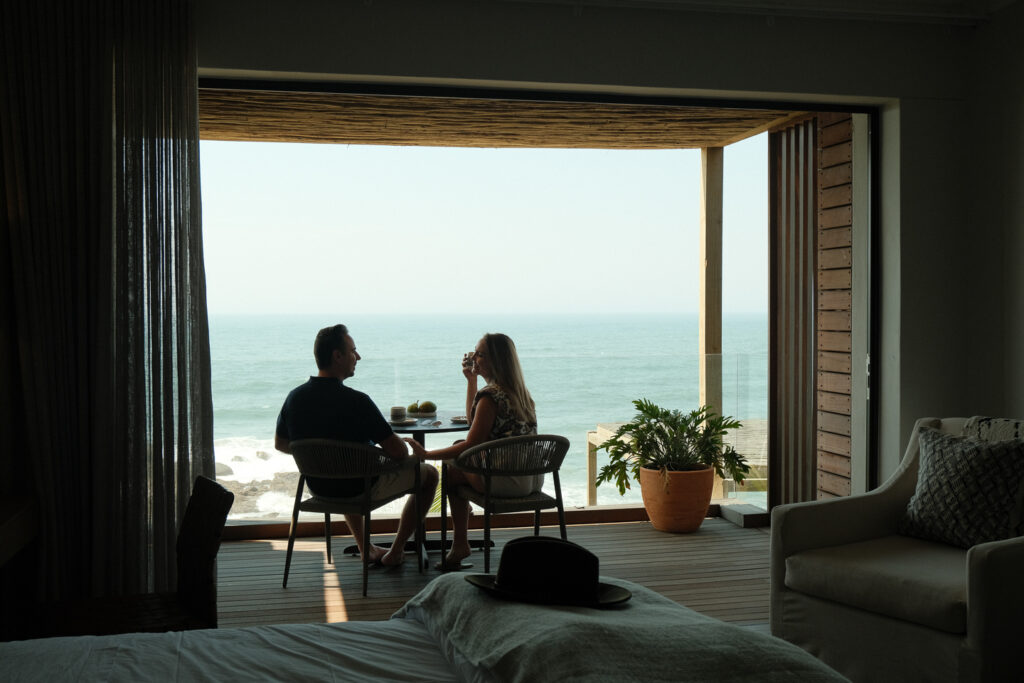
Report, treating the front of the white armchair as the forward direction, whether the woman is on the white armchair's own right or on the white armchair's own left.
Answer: on the white armchair's own right

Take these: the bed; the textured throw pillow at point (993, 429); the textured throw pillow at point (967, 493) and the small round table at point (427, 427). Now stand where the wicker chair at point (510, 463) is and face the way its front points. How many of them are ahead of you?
1

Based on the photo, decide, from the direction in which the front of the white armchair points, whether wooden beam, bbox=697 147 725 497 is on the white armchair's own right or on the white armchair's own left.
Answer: on the white armchair's own right

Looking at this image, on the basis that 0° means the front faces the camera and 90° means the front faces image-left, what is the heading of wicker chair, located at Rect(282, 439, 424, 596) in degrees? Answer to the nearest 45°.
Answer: approximately 225°

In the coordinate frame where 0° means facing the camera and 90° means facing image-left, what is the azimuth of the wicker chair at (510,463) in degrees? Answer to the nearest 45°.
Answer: approximately 135°

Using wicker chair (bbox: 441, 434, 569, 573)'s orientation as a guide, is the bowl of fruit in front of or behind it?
in front

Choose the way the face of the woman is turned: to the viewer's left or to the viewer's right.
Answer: to the viewer's left

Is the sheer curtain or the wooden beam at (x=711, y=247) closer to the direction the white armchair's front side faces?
the sheer curtain

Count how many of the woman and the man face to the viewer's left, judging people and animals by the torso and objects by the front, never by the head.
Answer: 1

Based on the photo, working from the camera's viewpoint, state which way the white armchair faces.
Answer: facing the viewer and to the left of the viewer

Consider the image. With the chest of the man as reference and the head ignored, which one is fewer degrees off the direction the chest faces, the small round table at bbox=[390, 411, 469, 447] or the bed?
the small round table

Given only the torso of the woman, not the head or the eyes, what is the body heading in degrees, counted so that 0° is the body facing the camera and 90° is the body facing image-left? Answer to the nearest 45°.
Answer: approximately 90°

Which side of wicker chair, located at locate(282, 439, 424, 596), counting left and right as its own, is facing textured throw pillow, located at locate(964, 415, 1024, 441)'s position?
right

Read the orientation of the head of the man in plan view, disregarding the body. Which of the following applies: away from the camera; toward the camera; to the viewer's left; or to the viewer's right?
to the viewer's right

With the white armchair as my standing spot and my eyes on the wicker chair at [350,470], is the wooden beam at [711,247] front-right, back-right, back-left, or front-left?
front-right

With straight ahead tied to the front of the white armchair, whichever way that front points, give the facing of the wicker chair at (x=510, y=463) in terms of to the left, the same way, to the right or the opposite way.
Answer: to the right

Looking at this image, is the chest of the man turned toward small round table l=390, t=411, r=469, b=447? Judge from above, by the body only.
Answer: yes

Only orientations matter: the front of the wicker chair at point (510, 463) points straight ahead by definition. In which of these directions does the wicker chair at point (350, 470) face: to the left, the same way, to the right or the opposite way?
to the right
